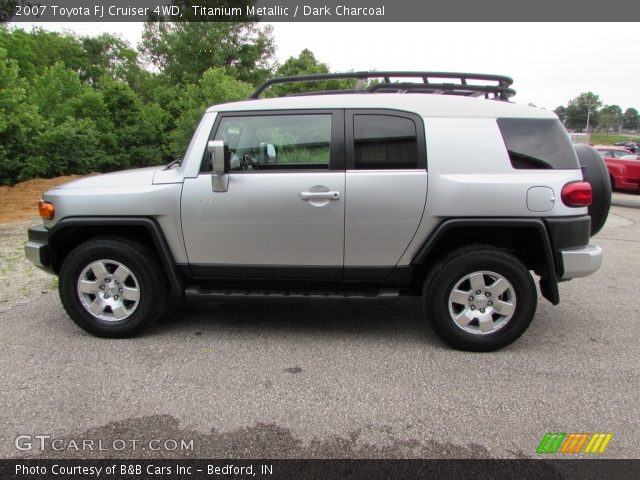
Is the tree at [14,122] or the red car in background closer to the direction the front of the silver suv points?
the tree

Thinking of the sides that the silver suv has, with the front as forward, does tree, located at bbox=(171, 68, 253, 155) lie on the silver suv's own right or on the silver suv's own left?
on the silver suv's own right

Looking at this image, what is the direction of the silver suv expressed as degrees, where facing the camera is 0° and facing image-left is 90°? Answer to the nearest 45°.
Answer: approximately 90°

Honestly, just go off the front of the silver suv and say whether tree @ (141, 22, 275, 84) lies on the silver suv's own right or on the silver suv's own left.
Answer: on the silver suv's own right

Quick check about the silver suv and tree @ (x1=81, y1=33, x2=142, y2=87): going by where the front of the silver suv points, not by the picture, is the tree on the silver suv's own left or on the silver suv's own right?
on the silver suv's own right
